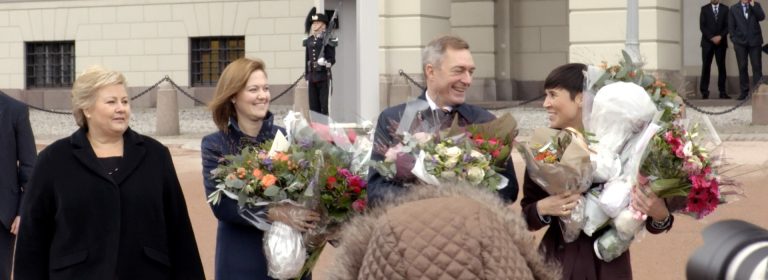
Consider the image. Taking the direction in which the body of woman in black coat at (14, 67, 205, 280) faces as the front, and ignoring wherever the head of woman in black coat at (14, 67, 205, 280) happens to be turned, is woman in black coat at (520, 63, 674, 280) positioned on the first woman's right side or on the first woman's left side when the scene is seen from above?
on the first woman's left side

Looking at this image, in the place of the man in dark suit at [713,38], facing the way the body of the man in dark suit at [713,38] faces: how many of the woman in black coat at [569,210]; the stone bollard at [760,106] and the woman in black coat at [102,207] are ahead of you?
3

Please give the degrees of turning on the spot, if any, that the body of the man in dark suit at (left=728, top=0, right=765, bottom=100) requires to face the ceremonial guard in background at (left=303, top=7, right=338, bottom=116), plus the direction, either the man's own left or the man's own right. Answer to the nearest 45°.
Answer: approximately 45° to the man's own right

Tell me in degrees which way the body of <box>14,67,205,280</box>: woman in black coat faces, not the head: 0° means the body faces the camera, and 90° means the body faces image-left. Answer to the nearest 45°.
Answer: approximately 0°

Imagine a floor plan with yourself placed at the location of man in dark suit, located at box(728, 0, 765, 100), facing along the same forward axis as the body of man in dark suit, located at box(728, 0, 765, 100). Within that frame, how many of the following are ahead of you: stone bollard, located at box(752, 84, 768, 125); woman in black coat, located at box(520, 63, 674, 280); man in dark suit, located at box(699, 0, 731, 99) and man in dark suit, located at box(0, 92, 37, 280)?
3

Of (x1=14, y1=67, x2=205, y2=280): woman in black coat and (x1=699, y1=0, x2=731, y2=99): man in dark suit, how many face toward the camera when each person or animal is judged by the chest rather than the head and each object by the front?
2

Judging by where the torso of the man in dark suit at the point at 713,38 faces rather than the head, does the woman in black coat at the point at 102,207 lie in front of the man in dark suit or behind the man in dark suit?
in front

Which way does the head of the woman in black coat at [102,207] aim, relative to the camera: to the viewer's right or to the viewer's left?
to the viewer's right

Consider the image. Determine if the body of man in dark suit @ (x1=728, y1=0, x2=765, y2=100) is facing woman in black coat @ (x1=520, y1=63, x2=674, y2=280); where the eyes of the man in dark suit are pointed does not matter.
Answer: yes

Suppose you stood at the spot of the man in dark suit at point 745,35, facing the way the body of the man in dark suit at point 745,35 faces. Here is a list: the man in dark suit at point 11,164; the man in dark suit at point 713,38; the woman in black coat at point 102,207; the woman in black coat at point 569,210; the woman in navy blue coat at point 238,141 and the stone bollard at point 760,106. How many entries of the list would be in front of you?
5

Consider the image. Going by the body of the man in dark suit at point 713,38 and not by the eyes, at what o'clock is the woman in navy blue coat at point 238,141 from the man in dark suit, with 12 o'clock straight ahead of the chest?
The woman in navy blue coat is roughly at 12 o'clock from the man in dark suit.

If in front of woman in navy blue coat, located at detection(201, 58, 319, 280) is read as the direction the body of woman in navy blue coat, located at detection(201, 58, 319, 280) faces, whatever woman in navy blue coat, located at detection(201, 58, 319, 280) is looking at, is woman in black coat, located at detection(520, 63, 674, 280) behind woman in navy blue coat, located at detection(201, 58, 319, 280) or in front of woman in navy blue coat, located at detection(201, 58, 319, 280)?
in front

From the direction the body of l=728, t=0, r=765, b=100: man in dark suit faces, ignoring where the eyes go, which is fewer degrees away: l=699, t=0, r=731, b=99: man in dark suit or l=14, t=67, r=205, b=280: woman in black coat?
the woman in black coat

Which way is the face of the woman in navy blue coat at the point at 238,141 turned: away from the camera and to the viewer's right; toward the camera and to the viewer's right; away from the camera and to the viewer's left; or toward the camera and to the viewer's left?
toward the camera and to the viewer's right
